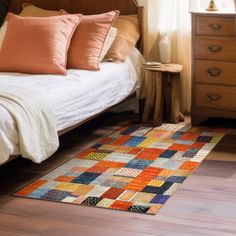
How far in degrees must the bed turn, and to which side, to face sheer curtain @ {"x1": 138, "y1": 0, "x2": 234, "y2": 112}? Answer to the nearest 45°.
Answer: approximately 180°

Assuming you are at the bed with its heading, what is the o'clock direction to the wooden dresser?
The wooden dresser is roughly at 7 o'clock from the bed.

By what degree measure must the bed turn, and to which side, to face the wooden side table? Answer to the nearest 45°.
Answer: approximately 180°

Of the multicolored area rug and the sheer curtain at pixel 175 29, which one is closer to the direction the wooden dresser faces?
the multicolored area rug

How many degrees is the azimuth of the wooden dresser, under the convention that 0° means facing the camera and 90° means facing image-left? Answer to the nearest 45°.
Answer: approximately 0°

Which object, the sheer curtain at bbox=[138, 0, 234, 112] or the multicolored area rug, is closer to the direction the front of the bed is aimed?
the multicolored area rug

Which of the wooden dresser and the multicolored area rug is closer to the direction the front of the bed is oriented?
the multicolored area rug

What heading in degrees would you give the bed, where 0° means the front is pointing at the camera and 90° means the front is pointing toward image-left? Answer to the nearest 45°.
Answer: approximately 45°

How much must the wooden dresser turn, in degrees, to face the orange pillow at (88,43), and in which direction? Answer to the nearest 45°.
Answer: approximately 90° to its right

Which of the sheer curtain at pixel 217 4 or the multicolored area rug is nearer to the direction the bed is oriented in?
the multicolored area rug

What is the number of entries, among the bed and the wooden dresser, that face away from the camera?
0

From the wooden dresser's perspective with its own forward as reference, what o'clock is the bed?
The bed is roughly at 2 o'clock from the wooden dresser.
